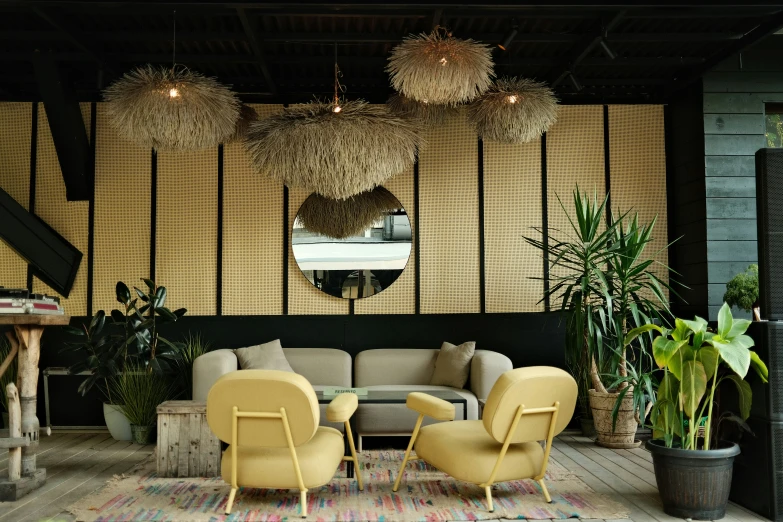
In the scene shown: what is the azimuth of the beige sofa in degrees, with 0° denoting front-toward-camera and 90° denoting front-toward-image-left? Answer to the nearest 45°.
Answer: approximately 0°

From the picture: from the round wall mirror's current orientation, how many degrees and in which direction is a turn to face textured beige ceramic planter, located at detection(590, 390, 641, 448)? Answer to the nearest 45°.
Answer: approximately 45° to its left

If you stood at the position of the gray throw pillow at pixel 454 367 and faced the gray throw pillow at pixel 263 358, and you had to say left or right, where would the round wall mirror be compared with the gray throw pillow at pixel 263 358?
right

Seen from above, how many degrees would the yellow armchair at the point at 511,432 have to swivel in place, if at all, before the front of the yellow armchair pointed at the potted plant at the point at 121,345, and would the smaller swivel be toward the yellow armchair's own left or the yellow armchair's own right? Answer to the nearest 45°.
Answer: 0° — it already faces it

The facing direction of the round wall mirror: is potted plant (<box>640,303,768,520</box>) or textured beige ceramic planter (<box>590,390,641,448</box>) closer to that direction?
the potted plant
